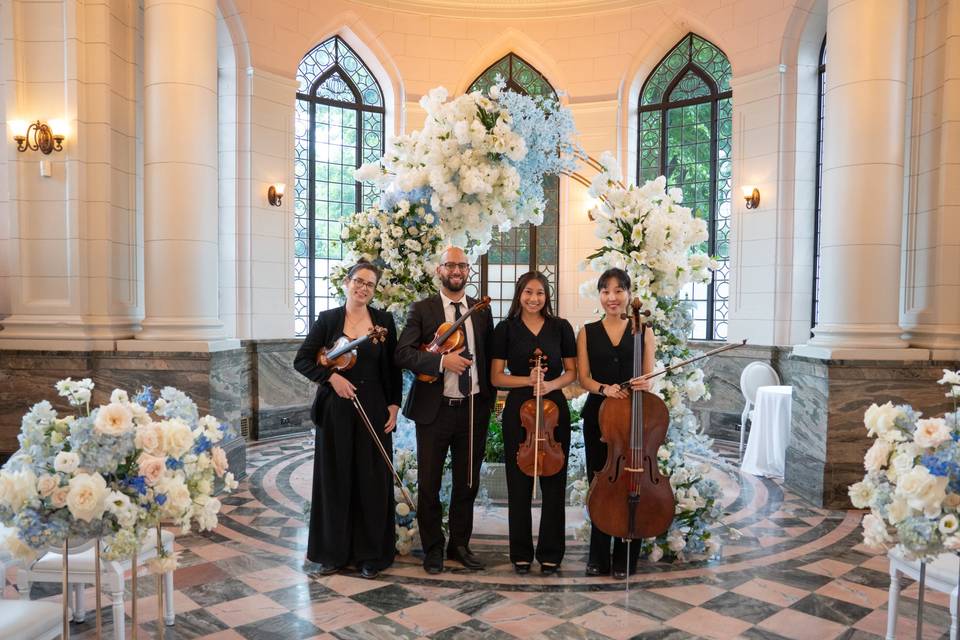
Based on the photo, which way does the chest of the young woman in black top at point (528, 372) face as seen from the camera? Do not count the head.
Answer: toward the camera

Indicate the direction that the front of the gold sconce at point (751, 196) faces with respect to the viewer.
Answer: facing the viewer and to the left of the viewer

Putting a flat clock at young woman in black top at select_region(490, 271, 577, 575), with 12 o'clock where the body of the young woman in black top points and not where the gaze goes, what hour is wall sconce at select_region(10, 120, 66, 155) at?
The wall sconce is roughly at 4 o'clock from the young woman in black top.

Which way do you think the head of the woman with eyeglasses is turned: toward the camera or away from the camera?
toward the camera

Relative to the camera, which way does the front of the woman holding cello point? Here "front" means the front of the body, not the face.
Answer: toward the camera

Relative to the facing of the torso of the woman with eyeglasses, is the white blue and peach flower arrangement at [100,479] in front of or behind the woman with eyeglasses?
in front

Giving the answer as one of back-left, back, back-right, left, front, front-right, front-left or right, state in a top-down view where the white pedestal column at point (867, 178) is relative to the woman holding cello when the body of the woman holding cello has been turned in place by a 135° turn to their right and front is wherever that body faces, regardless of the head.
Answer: right

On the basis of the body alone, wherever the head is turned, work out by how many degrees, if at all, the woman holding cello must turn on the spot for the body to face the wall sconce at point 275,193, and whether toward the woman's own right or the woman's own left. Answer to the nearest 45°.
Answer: approximately 135° to the woman's own right

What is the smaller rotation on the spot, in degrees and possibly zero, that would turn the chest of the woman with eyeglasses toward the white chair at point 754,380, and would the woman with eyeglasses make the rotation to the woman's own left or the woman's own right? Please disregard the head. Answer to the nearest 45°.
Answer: approximately 135° to the woman's own left

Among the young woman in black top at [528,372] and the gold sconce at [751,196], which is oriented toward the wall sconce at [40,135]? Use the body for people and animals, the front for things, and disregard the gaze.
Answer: the gold sconce

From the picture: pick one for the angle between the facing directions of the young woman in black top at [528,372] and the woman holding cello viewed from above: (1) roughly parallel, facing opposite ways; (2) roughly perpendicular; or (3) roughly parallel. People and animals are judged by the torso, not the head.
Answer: roughly parallel

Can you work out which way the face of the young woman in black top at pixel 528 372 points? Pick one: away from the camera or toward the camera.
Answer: toward the camera

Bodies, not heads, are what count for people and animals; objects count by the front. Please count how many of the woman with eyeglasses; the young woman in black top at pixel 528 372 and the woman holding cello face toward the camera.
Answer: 3

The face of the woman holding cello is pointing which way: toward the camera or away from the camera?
toward the camera

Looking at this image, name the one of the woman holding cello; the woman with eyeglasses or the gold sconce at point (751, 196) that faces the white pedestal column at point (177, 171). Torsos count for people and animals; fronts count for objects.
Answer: the gold sconce

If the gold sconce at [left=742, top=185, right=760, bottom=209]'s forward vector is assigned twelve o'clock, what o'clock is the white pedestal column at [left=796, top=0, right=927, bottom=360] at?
The white pedestal column is roughly at 10 o'clock from the gold sconce.
